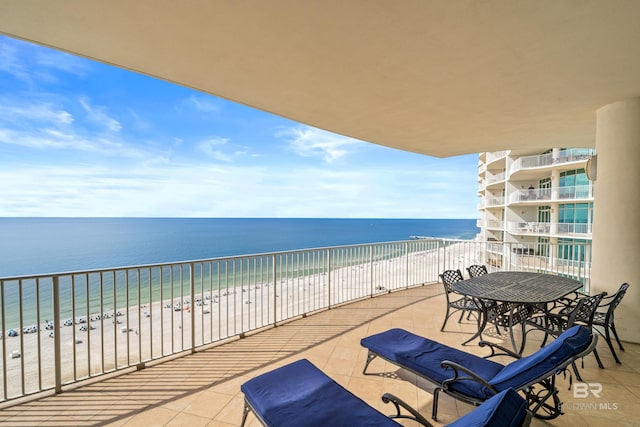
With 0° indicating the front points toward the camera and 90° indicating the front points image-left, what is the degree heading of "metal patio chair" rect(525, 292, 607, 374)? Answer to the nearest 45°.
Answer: approximately 135°

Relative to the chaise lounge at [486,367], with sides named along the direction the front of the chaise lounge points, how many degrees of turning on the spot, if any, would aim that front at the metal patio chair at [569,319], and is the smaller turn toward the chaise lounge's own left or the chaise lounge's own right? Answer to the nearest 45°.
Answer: approximately 90° to the chaise lounge's own right

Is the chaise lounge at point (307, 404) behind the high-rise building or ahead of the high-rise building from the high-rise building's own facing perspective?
ahead

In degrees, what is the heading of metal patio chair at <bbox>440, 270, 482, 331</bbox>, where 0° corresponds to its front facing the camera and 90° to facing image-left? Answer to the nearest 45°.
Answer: approximately 315°

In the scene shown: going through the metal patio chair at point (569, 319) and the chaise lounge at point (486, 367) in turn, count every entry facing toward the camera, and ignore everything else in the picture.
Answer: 0

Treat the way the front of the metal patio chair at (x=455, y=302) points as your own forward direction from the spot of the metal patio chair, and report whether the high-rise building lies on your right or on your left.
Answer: on your left

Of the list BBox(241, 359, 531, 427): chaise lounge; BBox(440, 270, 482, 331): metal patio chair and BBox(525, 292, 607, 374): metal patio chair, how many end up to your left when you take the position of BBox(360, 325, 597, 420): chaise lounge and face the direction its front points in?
1

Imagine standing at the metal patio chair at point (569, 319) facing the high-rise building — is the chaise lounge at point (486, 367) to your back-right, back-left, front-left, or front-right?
back-left

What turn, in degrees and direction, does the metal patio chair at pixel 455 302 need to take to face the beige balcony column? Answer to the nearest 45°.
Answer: approximately 45° to its left

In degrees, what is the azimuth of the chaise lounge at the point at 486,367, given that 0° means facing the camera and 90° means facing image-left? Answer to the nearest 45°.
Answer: approximately 135°

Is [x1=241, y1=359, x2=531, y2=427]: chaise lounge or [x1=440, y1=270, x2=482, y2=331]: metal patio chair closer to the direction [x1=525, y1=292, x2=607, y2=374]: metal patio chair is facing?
the metal patio chair

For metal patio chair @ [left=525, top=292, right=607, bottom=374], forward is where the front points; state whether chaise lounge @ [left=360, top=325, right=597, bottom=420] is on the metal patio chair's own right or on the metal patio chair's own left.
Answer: on the metal patio chair's own left

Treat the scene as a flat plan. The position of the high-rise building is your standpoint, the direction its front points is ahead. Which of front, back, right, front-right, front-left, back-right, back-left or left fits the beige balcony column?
front-left

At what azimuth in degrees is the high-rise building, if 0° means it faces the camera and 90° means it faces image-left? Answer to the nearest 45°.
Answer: approximately 45°
